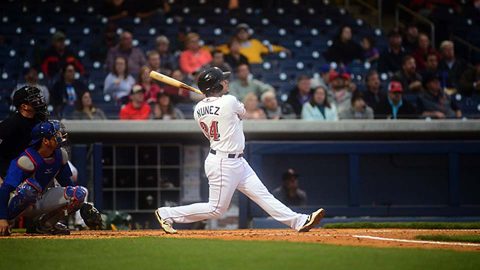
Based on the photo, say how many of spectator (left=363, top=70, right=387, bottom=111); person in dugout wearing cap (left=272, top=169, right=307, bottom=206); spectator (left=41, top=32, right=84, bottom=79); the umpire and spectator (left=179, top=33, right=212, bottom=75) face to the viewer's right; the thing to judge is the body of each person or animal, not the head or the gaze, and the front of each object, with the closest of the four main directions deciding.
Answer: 1

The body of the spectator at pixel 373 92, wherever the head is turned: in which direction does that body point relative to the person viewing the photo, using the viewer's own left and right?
facing the viewer

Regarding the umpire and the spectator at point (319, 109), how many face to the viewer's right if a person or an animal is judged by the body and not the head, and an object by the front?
1

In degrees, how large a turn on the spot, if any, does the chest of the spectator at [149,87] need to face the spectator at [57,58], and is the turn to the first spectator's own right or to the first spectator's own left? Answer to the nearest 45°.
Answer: approximately 135° to the first spectator's own right

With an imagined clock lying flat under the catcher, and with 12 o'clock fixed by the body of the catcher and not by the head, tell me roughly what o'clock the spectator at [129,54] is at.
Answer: The spectator is roughly at 8 o'clock from the catcher.

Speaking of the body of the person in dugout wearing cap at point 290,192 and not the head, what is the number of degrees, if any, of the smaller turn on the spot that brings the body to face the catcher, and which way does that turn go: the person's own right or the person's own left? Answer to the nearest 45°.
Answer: approximately 45° to the person's own right

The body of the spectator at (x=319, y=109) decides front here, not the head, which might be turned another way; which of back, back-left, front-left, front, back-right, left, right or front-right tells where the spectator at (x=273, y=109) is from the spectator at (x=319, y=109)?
right

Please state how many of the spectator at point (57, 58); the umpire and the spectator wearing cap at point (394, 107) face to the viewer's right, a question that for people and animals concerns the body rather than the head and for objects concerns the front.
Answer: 1

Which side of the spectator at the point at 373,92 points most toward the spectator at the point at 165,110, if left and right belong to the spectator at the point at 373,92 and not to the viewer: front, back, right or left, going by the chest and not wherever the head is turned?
right

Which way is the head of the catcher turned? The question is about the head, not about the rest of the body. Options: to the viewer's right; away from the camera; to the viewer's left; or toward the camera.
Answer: to the viewer's right

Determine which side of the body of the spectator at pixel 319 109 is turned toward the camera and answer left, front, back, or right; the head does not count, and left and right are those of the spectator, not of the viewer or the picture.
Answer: front
